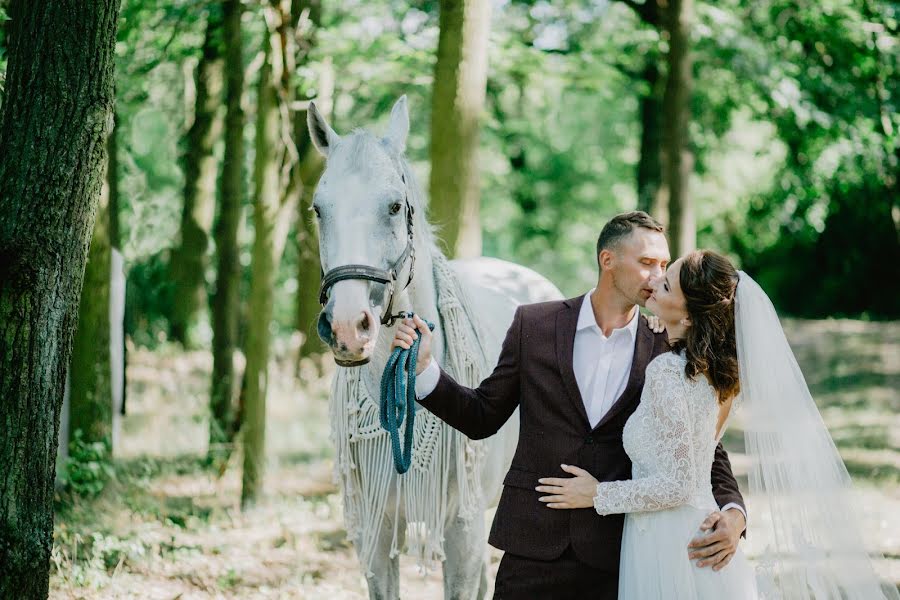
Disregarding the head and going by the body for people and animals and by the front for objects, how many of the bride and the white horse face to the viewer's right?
0

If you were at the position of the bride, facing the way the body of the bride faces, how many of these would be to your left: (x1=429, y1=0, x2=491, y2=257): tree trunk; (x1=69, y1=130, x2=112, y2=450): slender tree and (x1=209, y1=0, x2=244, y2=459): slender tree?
0

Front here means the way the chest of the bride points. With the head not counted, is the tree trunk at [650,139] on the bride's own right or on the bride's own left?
on the bride's own right

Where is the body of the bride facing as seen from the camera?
to the viewer's left

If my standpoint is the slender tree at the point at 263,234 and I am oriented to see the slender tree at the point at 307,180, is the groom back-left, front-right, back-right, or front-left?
back-right

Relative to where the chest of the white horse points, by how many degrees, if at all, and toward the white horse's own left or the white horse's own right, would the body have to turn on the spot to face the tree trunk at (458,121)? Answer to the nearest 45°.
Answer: approximately 135° to the white horse's own right

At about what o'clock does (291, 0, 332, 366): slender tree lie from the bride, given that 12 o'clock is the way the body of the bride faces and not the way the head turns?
The slender tree is roughly at 2 o'clock from the bride.

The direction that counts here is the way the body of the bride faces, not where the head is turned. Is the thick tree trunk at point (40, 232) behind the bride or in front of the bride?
in front

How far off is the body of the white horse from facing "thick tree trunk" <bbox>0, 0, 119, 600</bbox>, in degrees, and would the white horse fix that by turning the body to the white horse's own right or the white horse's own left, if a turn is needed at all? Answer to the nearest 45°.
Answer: approximately 45° to the white horse's own right

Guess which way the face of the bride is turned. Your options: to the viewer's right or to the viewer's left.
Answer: to the viewer's left

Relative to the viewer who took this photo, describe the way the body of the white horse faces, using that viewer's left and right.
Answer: facing the viewer and to the left of the viewer
